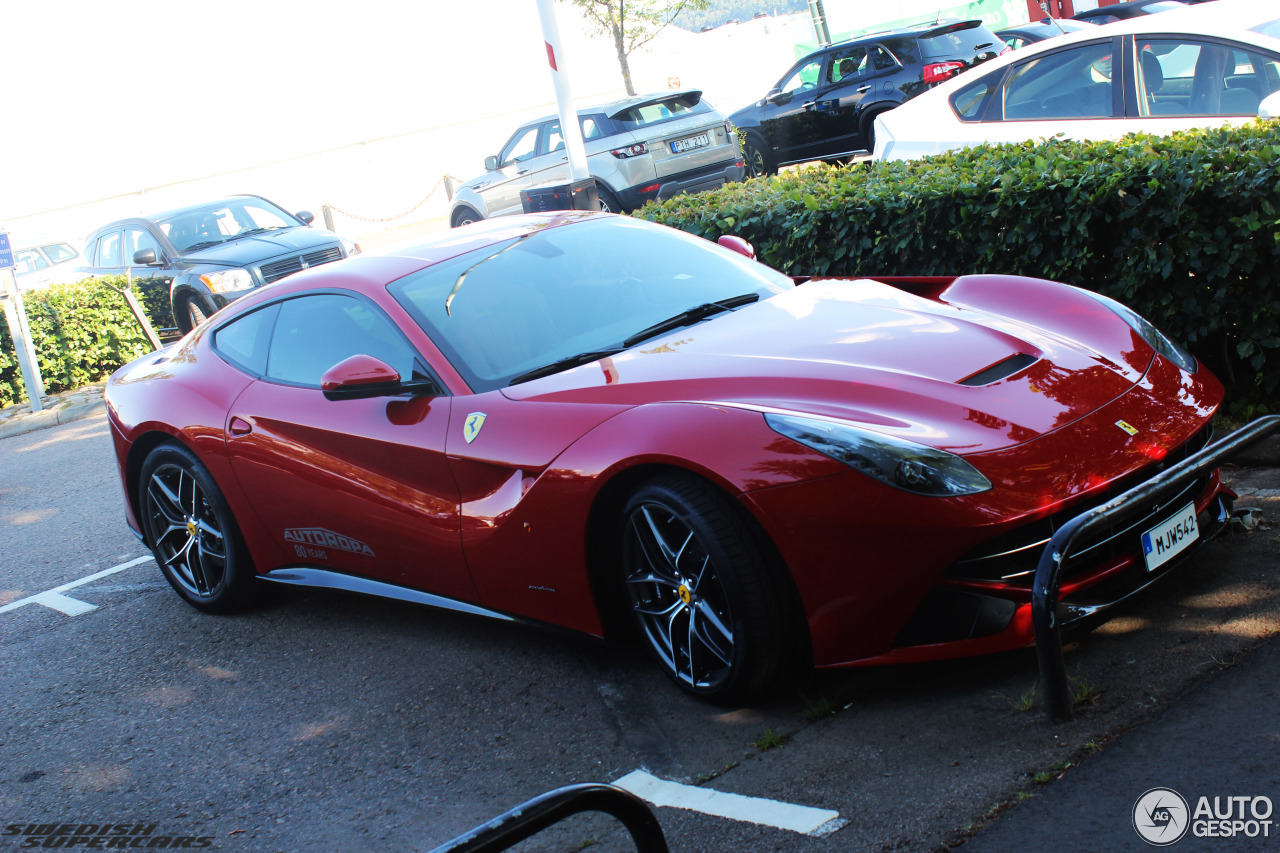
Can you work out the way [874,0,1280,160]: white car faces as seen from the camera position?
facing to the right of the viewer

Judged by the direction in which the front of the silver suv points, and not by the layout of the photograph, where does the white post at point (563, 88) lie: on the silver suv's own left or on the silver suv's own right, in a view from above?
on the silver suv's own left

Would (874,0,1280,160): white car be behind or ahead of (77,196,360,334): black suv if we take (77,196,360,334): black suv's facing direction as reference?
ahead

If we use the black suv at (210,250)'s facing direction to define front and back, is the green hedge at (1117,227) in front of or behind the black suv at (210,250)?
in front

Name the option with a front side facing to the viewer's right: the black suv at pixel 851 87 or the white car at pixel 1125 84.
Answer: the white car

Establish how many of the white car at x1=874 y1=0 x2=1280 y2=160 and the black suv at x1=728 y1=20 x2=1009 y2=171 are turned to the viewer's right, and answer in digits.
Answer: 1

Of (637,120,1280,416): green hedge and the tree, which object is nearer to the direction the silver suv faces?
the tree

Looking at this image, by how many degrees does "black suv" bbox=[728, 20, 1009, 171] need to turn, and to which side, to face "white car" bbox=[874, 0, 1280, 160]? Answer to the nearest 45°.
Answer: approximately 135° to its left

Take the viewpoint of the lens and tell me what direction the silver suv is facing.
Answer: facing away from the viewer and to the left of the viewer

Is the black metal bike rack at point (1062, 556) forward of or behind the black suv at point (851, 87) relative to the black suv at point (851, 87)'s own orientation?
behind

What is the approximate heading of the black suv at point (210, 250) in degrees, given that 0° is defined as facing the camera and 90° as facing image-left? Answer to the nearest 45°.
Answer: approximately 315°

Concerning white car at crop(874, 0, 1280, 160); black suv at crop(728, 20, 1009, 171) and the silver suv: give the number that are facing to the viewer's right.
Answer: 1

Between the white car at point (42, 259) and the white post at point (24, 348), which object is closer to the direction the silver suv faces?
the white car
